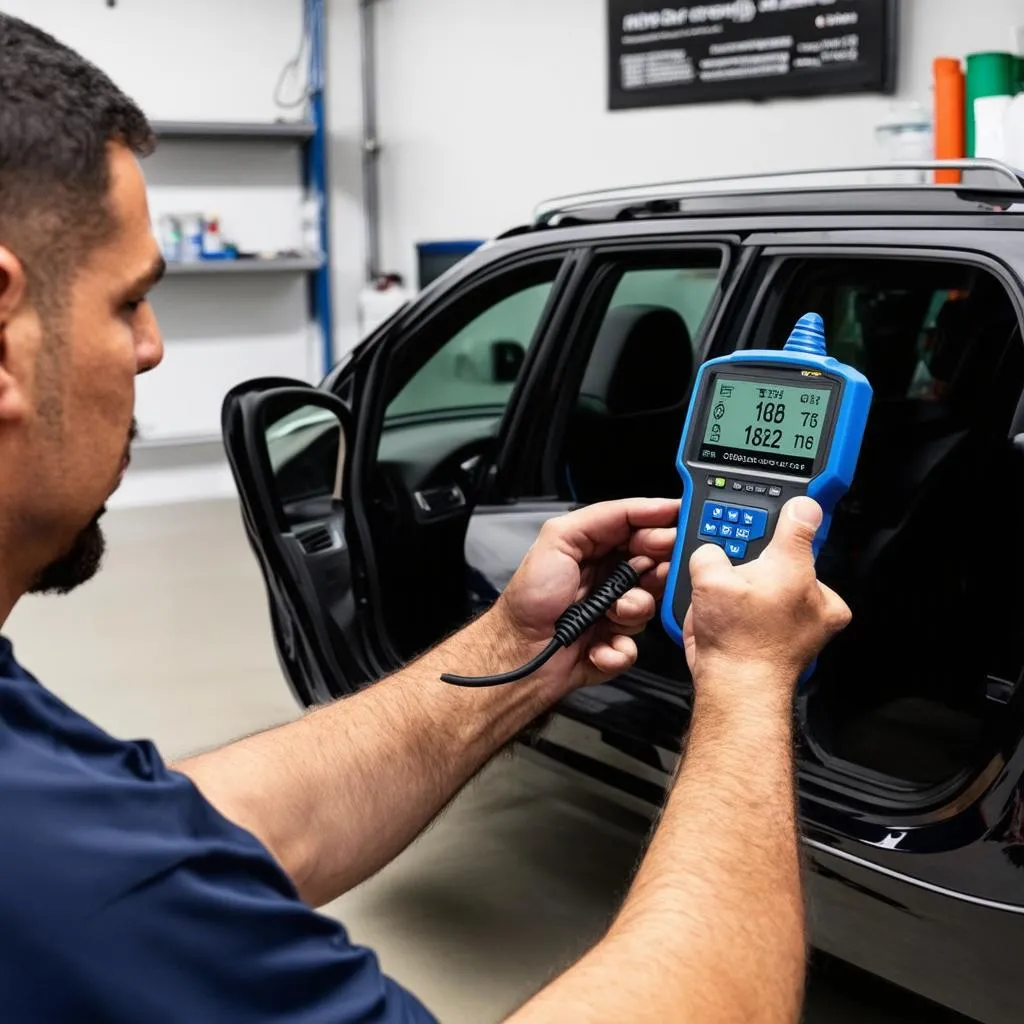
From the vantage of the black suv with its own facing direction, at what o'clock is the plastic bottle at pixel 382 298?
The plastic bottle is roughly at 1 o'clock from the black suv.

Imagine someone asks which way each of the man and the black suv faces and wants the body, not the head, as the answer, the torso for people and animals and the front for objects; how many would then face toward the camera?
0

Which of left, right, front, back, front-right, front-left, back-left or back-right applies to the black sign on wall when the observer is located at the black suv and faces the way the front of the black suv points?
front-right

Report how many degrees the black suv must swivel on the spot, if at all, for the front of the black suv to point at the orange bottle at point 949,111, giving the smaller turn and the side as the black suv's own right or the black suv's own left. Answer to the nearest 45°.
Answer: approximately 45° to the black suv's own right

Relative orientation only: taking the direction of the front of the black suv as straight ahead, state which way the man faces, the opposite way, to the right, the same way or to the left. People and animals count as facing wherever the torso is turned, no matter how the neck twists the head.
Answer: to the right

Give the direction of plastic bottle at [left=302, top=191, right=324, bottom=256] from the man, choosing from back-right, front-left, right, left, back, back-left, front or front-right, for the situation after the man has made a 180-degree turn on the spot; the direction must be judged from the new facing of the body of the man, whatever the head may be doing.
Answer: back-right

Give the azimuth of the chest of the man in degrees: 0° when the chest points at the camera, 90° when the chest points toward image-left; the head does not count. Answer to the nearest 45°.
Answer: approximately 225°

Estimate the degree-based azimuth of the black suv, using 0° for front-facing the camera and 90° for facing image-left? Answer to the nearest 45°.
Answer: approximately 135°

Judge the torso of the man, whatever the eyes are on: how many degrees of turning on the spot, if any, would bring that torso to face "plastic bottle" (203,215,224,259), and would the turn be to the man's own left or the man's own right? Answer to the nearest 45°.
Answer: approximately 45° to the man's own left

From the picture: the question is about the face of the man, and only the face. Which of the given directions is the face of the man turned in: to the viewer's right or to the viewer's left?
to the viewer's right

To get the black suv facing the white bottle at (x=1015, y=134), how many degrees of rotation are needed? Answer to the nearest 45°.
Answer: approximately 90° to its right
